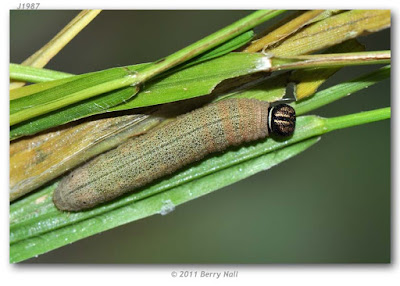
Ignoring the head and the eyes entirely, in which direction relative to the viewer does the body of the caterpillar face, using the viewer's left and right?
facing to the right of the viewer
